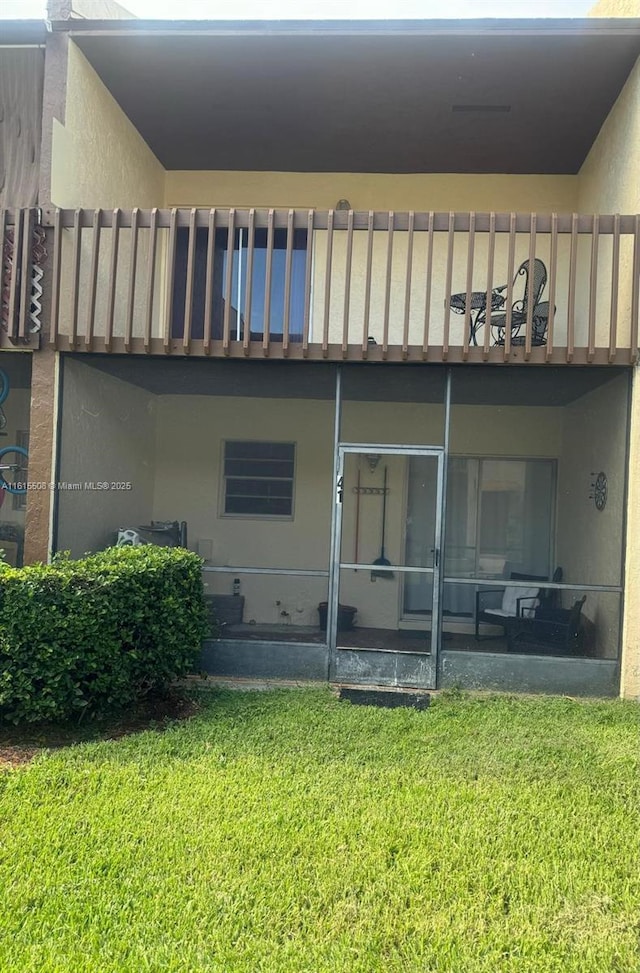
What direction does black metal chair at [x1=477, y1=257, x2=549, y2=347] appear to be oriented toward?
to the viewer's left

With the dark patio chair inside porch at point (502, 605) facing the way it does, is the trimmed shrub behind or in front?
in front

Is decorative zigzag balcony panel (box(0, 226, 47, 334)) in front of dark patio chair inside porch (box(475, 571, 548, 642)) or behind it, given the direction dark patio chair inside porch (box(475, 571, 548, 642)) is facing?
in front
